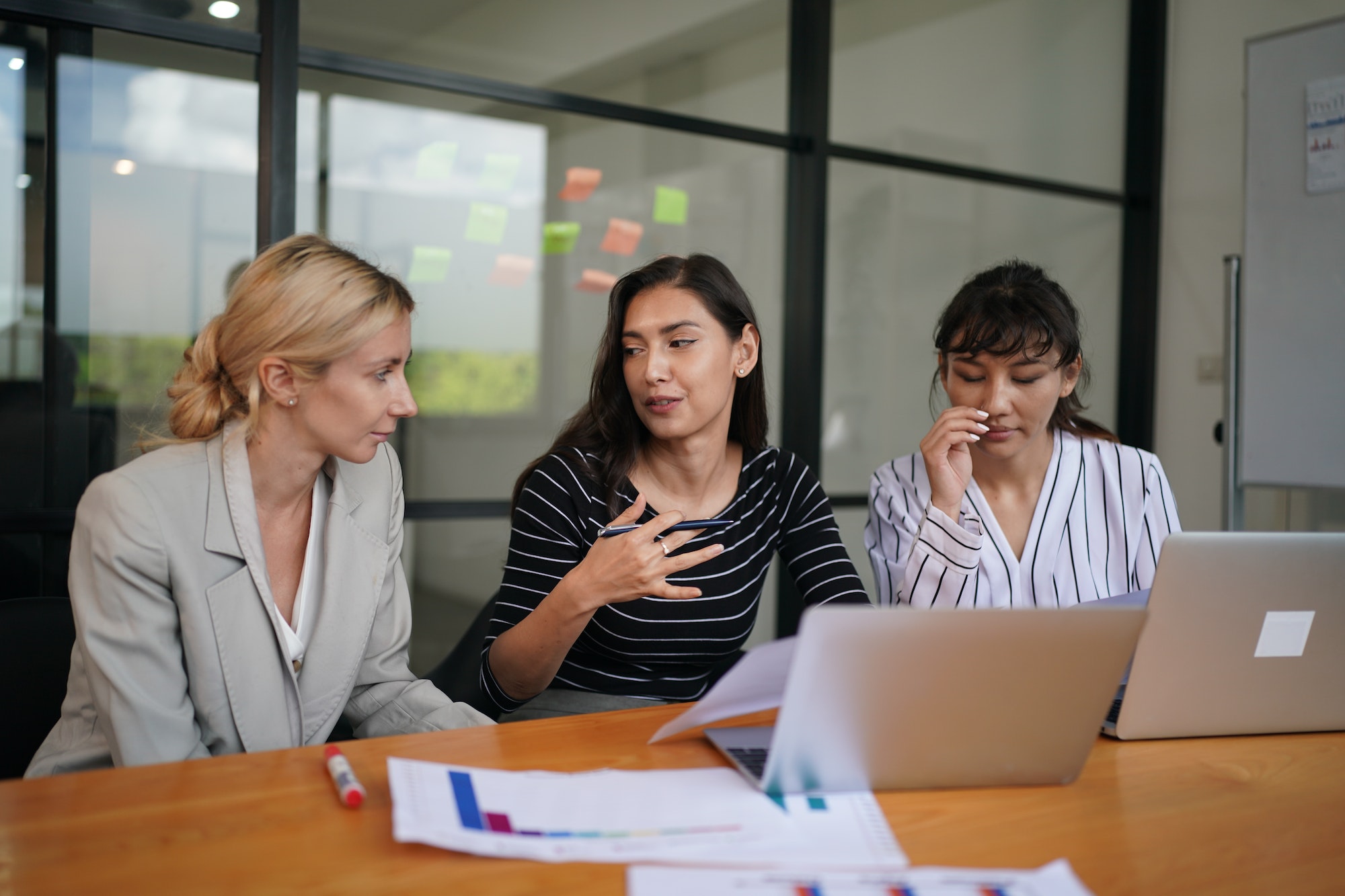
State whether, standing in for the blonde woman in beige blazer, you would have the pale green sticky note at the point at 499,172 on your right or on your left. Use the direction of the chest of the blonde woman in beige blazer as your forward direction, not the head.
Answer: on your left

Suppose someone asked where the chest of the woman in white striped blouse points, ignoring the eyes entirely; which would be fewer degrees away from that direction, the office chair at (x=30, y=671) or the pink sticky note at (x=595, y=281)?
the office chair

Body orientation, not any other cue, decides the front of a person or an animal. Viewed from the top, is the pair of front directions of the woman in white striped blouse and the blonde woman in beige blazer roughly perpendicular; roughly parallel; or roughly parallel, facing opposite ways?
roughly perpendicular

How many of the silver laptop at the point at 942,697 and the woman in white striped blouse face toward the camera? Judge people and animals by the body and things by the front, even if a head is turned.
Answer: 1

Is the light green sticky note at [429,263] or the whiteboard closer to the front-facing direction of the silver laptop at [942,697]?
the light green sticky note

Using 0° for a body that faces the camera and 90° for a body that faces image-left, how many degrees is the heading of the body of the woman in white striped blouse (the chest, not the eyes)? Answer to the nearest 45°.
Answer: approximately 0°

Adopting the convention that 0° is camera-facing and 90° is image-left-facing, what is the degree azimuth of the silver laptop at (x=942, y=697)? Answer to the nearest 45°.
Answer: approximately 135°
